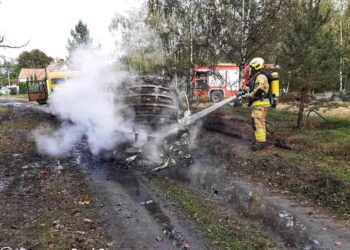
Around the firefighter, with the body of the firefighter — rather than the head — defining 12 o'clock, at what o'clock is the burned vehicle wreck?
The burned vehicle wreck is roughly at 12 o'clock from the firefighter.

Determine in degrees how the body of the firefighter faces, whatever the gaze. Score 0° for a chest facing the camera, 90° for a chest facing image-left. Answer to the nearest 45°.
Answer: approximately 90°

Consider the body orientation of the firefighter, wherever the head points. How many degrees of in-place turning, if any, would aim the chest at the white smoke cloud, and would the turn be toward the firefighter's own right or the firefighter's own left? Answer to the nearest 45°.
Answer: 0° — they already face it
